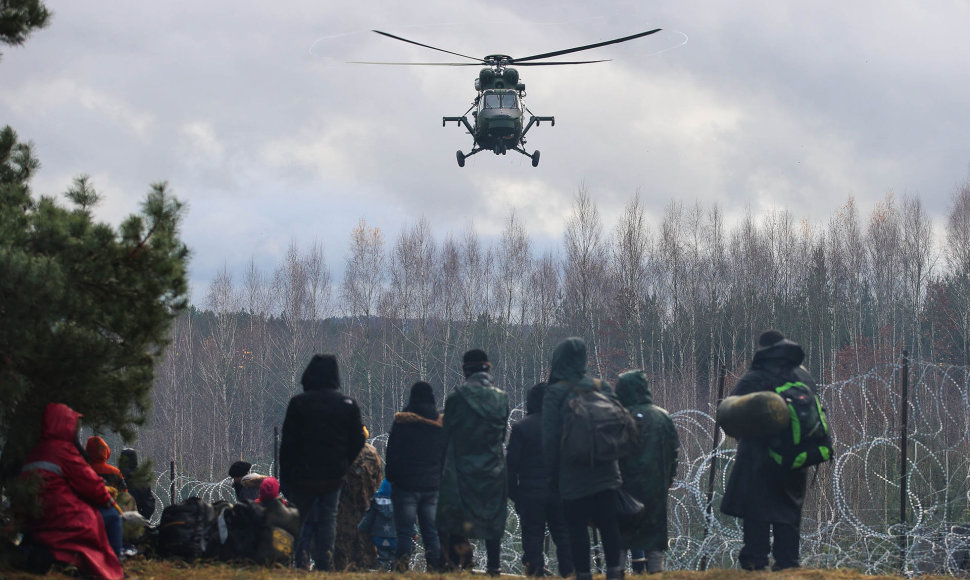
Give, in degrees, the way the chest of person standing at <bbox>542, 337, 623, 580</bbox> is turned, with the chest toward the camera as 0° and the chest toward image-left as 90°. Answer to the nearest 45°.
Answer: approximately 180°

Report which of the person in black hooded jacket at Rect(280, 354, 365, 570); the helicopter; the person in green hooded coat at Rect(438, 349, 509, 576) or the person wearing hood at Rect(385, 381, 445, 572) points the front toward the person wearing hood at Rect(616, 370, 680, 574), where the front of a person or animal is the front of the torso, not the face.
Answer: the helicopter

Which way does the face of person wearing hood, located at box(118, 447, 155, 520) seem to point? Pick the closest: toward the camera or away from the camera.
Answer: away from the camera

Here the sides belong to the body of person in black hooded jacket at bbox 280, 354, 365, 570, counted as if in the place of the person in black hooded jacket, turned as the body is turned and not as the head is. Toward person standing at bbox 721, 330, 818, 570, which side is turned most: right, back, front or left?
right

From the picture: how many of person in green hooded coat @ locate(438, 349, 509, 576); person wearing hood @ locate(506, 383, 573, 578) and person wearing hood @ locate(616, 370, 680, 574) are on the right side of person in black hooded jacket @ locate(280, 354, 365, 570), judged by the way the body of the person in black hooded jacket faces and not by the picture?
3

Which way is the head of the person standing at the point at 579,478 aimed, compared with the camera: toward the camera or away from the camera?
away from the camera

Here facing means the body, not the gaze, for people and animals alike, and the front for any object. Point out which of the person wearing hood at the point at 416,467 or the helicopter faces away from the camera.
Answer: the person wearing hood

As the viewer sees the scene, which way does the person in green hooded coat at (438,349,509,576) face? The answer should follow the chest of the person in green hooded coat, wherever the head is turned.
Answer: away from the camera

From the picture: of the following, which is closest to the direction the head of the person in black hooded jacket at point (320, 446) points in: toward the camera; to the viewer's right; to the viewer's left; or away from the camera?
away from the camera

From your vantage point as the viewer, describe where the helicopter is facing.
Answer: facing the viewer

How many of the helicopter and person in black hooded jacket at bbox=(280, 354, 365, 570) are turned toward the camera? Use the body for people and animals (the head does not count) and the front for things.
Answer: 1

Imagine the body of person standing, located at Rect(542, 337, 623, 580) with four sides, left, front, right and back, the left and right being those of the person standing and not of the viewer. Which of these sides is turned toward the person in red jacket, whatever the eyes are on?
left

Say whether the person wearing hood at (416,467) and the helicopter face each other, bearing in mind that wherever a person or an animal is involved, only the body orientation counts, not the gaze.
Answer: yes

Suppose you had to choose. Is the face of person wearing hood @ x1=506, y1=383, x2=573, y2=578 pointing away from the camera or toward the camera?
away from the camera

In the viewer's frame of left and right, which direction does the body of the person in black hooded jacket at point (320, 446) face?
facing away from the viewer

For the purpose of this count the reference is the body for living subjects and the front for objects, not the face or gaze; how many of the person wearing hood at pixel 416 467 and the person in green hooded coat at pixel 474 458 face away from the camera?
2

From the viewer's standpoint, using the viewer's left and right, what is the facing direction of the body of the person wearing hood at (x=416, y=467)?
facing away from the viewer

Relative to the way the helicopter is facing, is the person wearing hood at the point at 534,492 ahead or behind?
ahead

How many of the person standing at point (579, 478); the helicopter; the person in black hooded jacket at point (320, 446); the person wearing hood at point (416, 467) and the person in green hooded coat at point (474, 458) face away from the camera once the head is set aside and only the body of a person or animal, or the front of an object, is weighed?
4

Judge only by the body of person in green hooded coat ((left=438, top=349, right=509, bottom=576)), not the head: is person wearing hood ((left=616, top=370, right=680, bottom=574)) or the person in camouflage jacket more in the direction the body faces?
the person in camouflage jacket

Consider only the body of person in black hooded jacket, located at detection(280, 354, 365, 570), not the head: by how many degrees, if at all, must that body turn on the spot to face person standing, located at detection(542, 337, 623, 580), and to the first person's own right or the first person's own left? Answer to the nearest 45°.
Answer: approximately 135° to the first person's own right
